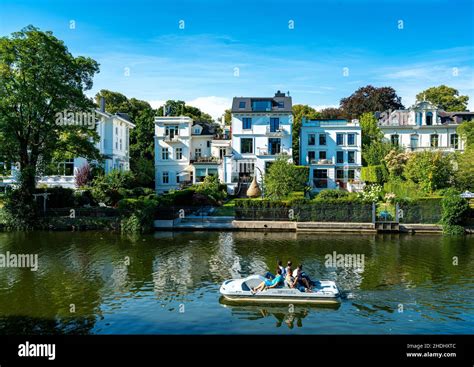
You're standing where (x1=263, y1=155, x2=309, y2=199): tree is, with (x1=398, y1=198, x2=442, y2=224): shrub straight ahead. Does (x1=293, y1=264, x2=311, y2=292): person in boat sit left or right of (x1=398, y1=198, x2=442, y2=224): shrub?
right

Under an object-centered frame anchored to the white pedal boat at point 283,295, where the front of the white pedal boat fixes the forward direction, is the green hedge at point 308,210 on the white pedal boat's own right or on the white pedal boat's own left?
on the white pedal boat's own right

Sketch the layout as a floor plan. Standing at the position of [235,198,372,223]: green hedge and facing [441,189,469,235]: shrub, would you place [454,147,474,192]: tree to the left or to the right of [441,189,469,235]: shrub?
left

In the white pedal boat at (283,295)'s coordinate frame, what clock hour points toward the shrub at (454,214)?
The shrub is roughly at 4 o'clock from the white pedal boat.

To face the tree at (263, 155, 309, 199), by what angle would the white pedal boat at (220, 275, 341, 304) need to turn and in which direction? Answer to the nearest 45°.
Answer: approximately 90° to its right

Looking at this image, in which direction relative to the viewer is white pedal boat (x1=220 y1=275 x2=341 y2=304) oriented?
to the viewer's left

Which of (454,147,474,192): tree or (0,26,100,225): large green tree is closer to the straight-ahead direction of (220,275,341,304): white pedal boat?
the large green tree

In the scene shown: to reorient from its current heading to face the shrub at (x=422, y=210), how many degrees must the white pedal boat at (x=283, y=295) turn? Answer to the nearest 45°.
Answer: approximately 135° to its right

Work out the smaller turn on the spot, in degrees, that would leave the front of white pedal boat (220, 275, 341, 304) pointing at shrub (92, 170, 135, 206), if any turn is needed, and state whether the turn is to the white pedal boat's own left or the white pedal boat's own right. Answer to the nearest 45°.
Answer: approximately 45° to the white pedal boat's own right

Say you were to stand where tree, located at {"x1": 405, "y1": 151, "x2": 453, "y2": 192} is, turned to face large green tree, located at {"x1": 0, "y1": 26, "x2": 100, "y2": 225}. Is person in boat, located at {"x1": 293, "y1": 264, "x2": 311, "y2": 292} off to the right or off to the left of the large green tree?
left

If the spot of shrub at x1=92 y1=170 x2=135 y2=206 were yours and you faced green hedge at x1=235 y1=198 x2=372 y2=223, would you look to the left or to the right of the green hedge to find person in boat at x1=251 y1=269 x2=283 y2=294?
right
